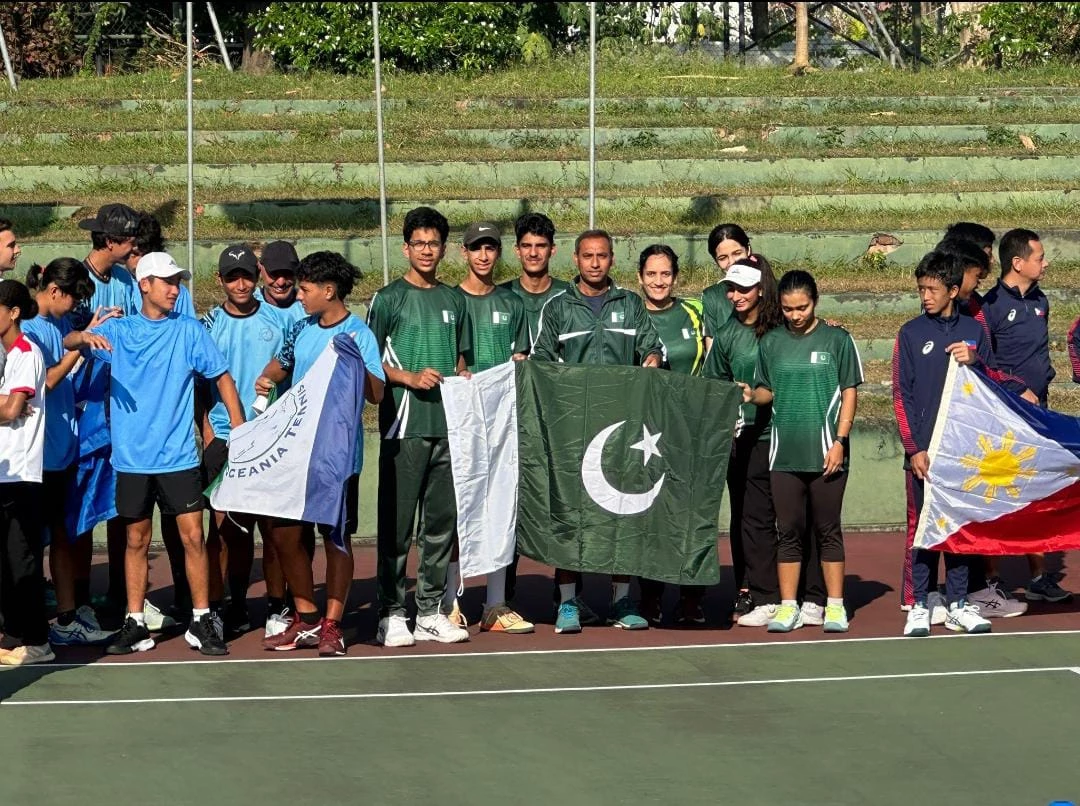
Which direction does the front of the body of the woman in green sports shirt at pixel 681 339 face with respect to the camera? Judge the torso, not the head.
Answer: toward the camera

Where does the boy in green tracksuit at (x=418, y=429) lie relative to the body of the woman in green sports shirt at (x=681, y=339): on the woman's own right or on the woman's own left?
on the woman's own right

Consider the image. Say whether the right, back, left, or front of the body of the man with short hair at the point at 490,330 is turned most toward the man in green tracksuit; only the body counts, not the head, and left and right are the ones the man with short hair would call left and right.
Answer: left

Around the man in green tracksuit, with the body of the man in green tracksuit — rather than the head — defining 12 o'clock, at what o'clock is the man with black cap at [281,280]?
The man with black cap is roughly at 3 o'clock from the man in green tracksuit.

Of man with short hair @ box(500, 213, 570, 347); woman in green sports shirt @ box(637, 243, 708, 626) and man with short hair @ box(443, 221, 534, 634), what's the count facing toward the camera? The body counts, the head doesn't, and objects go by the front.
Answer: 3

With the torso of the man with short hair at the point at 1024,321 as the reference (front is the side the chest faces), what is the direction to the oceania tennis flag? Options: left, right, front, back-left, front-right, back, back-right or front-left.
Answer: right

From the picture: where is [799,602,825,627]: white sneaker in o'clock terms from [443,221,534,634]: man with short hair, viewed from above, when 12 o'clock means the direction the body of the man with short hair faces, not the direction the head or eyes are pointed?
The white sneaker is roughly at 9 o'clock from the man with short hair.

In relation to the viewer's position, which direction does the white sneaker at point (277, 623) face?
facing the viewer and to the left of the viewer

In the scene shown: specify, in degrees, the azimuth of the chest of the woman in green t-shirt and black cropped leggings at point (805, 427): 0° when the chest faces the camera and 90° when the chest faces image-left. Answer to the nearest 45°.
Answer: approximately 0°

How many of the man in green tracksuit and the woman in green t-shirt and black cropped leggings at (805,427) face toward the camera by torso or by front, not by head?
2

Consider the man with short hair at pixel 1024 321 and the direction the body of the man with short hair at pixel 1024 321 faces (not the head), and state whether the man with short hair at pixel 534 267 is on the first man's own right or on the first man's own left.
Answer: on the first man's own right

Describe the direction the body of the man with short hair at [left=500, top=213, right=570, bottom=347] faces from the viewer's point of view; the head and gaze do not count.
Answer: toward the camera

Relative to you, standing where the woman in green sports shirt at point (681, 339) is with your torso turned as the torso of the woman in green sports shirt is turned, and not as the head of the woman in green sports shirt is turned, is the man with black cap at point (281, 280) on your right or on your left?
on your right
